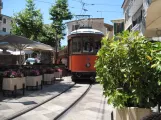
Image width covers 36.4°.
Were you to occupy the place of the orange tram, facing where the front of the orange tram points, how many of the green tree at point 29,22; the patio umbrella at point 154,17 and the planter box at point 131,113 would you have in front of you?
2

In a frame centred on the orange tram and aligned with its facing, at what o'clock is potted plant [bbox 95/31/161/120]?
The potted plant is roughly at 12 o'clock from the orange tram.

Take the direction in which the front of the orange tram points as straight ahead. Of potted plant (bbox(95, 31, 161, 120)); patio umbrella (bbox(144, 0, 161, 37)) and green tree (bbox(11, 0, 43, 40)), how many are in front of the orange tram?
2

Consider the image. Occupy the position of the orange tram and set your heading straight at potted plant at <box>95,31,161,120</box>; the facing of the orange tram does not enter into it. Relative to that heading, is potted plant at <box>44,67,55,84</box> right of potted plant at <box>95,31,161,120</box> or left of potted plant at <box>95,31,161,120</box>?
right

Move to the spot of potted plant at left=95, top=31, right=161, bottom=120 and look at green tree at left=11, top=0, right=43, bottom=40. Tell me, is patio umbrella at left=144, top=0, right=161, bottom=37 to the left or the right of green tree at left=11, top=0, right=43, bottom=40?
right

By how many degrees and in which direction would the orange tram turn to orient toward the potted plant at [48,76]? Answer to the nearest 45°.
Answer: approximately 45° to its right

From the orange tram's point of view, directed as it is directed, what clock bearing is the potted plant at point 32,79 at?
The potted plant is roughly at 1 o'clock from the orange tram.

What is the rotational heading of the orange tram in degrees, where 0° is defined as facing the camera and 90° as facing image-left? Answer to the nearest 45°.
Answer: approximately 0°

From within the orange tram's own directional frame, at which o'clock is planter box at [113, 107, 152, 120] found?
The planter box is roughly at 12 o'clock from the orange tram.
